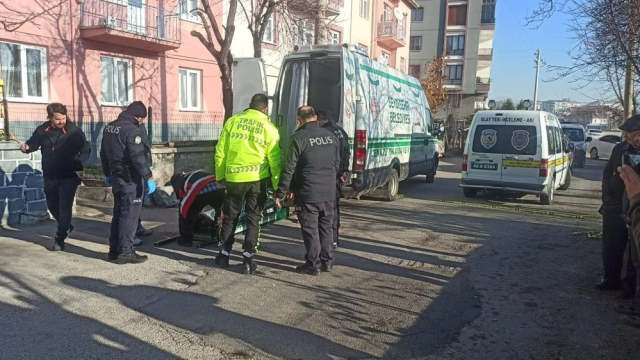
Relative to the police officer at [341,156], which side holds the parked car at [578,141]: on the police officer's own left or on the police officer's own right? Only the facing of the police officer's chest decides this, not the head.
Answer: on the police officer's own right

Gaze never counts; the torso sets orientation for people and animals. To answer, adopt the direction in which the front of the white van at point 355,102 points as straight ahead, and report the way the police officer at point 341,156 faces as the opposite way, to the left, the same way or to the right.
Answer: to the left

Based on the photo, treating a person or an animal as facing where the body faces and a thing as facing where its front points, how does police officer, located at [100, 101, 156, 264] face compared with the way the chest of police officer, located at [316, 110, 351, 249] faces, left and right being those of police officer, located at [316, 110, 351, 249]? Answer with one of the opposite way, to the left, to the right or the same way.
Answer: to the right

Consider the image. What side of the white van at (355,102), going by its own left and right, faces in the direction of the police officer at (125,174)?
back

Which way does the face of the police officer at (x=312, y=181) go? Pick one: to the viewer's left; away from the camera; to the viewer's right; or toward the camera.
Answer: away from the camera

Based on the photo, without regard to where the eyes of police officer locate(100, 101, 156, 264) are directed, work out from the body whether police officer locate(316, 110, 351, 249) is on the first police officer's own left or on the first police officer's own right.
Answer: on the first police officer's own right

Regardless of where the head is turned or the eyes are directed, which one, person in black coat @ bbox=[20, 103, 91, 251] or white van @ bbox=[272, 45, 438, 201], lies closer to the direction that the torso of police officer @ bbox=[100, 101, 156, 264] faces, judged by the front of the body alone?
the white van

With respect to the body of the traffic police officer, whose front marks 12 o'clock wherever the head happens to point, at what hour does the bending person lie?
The bending person is roughly at 11 o'clock from the traffic police officer.

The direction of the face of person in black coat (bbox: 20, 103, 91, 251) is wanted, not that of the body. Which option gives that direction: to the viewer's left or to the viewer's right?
to the viewer's right

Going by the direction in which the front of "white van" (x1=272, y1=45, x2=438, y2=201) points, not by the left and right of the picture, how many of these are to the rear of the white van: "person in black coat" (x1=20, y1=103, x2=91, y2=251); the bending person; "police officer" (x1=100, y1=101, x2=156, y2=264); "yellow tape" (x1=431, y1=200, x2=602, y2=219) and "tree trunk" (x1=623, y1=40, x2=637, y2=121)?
3

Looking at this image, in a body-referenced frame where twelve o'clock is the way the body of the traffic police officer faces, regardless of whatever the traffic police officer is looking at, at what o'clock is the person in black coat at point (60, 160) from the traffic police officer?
The person in black coat is roughly at 10 o'clock from the traffic police officer.

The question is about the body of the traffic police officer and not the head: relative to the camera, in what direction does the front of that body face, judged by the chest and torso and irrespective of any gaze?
away from the camera

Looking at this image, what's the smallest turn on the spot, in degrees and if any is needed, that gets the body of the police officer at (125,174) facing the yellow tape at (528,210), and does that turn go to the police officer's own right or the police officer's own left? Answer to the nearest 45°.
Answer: approximately 45° to the police officer's own right

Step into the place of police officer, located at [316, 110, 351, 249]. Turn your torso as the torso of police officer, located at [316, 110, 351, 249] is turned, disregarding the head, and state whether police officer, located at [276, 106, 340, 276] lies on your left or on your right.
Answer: on your left
